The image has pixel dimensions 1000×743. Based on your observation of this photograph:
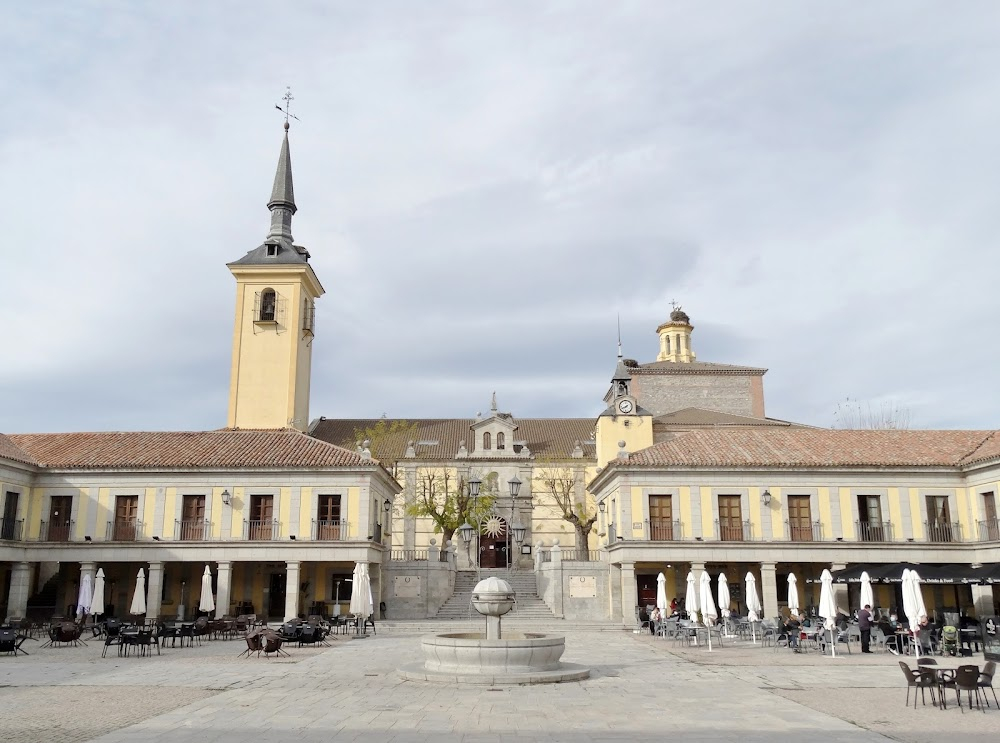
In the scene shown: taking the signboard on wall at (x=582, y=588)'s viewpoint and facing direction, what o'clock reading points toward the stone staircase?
The stone staircase is roughly at 4 o'clock from the signboard on wall.

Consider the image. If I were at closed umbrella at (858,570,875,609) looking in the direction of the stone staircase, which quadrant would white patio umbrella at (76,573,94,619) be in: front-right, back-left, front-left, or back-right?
front-left

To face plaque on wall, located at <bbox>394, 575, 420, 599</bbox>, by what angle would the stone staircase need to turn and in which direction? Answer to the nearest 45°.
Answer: approximately 90° to its right

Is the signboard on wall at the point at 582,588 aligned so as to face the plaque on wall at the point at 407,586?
no

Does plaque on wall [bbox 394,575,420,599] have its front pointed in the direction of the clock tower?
no

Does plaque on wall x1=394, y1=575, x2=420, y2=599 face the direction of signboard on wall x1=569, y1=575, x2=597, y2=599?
no

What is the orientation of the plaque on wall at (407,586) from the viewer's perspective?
toward the camera

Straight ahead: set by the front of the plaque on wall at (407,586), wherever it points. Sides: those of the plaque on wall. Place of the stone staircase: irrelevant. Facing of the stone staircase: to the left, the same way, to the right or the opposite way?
the same way

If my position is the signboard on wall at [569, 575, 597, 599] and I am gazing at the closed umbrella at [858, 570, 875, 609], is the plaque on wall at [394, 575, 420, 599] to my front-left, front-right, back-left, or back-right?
back-right

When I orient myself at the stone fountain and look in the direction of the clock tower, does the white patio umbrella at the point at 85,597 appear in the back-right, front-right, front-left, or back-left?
front-left

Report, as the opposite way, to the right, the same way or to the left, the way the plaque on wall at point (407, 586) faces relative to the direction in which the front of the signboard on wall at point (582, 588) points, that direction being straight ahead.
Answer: the same way

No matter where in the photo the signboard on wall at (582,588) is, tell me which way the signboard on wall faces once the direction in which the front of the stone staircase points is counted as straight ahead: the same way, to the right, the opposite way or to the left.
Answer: the same way

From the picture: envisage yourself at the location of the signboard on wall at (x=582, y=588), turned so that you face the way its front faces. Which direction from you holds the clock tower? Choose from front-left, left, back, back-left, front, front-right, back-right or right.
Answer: back

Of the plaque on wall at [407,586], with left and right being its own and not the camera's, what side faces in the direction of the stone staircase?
left

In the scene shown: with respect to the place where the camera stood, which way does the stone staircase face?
facing the viewer

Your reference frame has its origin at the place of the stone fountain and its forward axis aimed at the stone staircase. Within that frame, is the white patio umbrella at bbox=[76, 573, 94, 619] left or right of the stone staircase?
left
